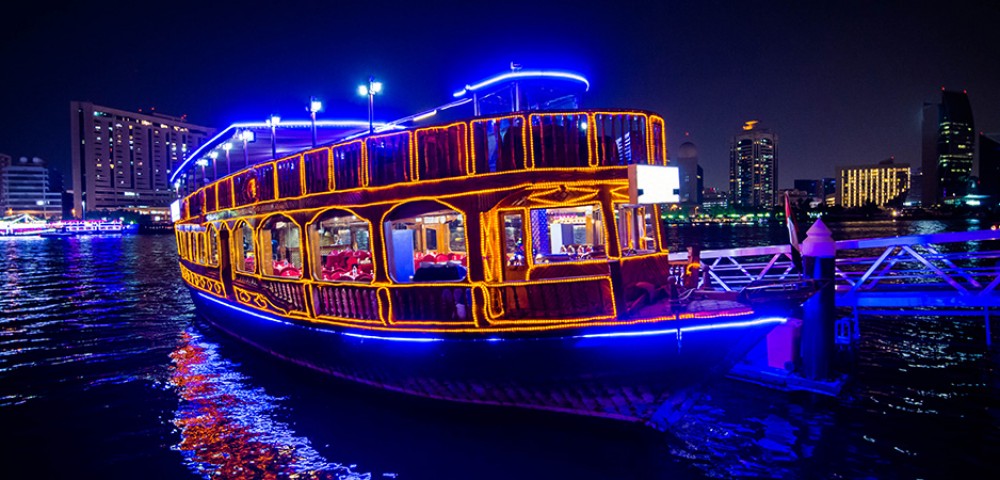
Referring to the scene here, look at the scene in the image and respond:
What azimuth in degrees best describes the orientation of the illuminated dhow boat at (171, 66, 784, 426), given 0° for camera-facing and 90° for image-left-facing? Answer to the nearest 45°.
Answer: approximately 315°

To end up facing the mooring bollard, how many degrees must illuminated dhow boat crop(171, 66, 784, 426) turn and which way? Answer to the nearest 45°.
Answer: approximately 45° to its left

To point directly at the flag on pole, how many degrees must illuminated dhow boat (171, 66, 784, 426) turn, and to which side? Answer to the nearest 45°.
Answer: approximately 45° to its left
